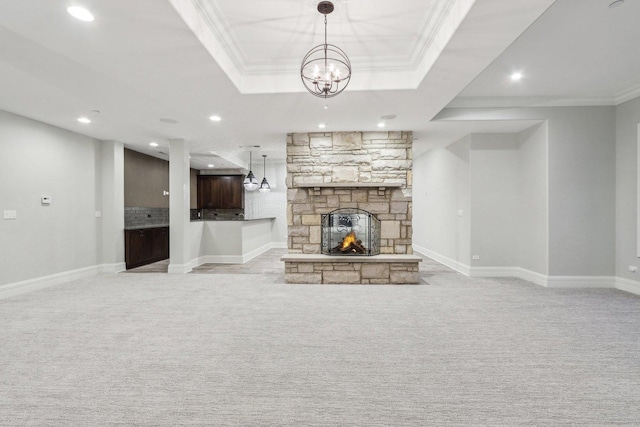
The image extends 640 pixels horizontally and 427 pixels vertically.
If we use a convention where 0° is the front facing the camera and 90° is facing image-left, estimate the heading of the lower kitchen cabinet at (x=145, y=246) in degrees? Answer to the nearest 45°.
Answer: approximately 315°

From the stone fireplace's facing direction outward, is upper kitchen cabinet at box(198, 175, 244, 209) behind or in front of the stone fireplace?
behind

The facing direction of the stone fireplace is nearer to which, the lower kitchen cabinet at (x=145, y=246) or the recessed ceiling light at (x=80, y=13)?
the recessed ceiling light

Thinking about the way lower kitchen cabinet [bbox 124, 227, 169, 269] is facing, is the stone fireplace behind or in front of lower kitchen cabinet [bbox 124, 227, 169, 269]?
in front

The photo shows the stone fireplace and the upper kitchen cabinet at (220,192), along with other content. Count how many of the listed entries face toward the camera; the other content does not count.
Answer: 2

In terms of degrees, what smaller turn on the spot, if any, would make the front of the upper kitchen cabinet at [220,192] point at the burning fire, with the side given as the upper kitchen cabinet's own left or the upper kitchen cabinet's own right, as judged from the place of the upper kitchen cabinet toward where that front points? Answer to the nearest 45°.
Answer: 0° — it already faces it

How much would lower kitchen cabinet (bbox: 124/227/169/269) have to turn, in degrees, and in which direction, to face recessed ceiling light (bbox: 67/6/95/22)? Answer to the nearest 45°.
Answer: approximately 45° to its right
